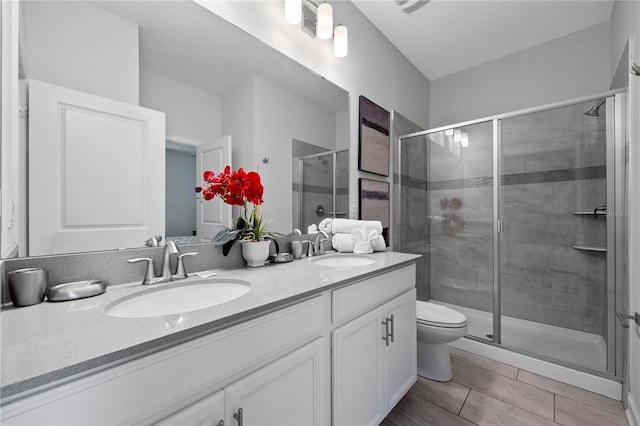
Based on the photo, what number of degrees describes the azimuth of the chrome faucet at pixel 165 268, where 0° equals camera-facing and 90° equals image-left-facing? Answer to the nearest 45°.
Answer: approximately 315°

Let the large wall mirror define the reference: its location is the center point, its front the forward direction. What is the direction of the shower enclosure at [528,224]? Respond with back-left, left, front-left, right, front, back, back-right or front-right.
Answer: front-left

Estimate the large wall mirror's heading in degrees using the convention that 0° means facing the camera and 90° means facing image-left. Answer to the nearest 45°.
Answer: approximately 315°

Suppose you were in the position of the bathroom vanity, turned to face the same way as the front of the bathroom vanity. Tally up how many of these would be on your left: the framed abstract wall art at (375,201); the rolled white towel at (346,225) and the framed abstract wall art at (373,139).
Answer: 3

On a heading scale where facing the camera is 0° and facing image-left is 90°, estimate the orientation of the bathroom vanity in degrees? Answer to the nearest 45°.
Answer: approximately 315°

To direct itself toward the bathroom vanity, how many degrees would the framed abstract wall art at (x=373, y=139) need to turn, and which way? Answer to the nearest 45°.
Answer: approximately 45° to its right

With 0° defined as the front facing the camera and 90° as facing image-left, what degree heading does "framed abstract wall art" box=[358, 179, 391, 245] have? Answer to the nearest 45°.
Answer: approximately 315°

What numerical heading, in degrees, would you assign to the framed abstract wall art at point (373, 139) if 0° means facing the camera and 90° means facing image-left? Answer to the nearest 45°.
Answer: approximately 315°

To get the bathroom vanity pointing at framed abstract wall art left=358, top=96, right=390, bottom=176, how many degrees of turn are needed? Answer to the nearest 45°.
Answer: approximately 90° to its left
